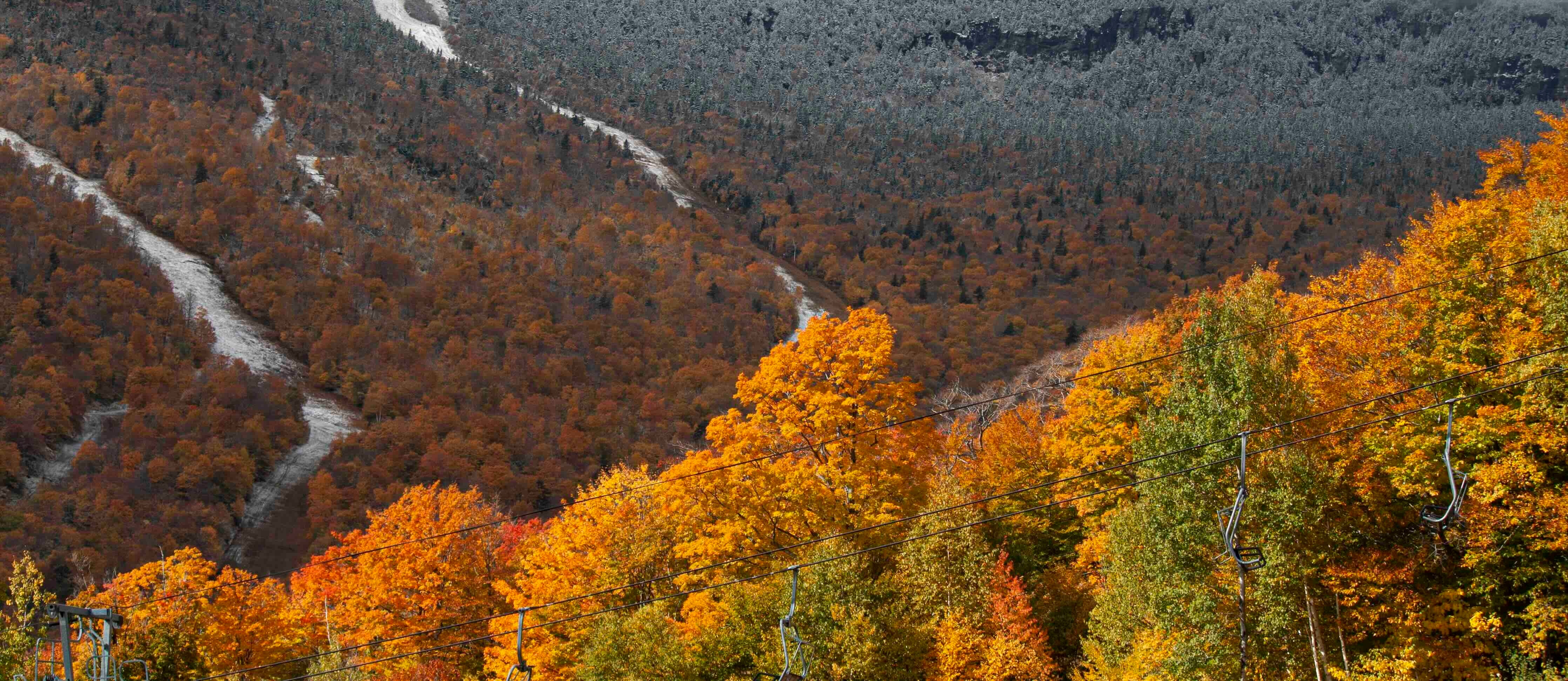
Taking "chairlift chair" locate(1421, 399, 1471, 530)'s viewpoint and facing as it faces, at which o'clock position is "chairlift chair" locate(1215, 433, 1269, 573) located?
"chairlift chair" locate(1215, 433, 1269, 573) is roughly at 11 o'clock from "chairlift chair" locate(1421, 399, 1471, 530).

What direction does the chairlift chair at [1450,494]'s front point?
to the viewer's left
